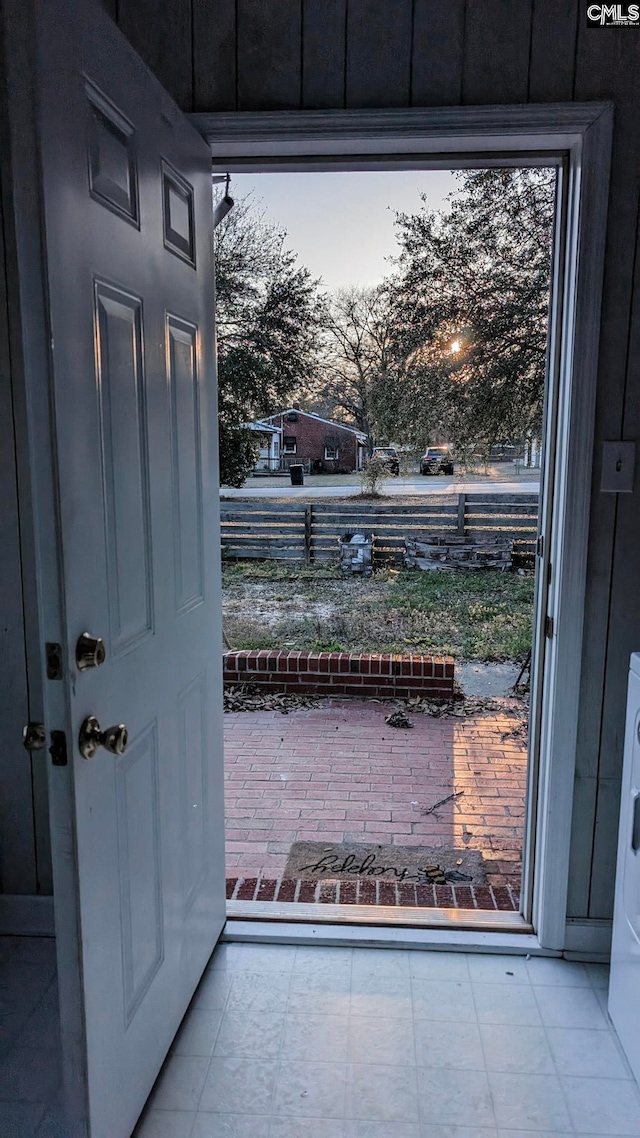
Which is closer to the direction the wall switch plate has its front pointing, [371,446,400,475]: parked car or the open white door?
the open white door

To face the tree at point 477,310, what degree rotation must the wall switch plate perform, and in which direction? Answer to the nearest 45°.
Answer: approximately 180°

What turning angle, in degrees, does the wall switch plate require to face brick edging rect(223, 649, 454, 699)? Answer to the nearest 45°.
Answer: approximately 135° to its right

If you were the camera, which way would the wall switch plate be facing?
facing the viewer

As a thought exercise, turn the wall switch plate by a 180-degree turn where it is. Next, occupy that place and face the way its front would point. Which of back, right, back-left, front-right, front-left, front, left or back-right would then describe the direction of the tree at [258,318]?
front-left

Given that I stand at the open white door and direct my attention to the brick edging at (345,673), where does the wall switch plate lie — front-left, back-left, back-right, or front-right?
front-right

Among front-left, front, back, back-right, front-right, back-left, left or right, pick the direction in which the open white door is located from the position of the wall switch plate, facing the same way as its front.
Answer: front-right

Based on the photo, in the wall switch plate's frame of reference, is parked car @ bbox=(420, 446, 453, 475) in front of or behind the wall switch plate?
behind

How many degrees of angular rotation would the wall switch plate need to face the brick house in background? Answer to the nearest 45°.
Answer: approximately 135° to its right

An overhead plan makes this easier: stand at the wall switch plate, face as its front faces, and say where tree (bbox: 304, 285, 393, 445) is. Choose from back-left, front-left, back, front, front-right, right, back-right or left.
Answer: back-right

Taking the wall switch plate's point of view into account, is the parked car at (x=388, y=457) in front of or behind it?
behind
